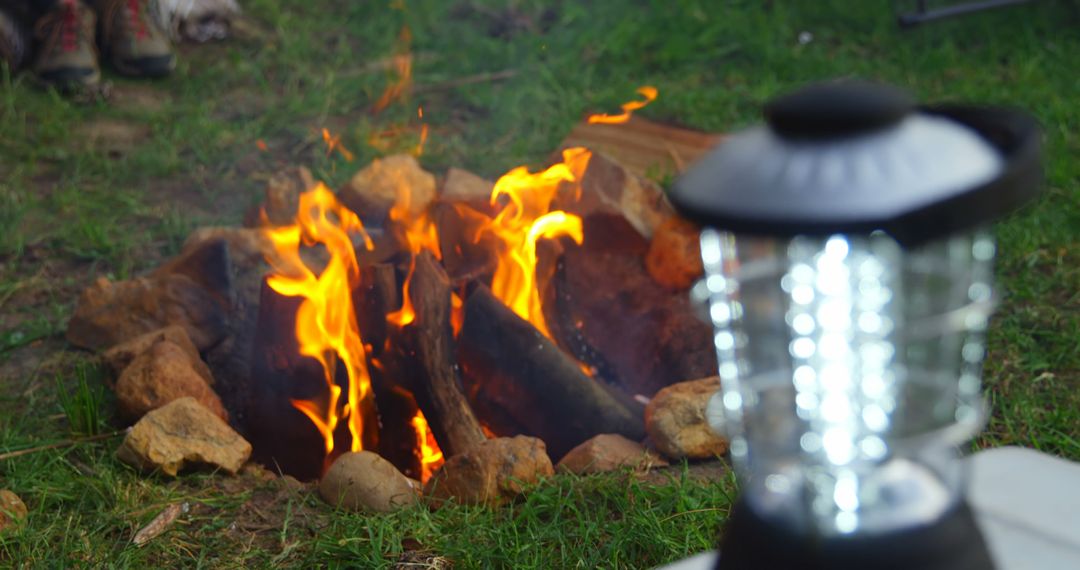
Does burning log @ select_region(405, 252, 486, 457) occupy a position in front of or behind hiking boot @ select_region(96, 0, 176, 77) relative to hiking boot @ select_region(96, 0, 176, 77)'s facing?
in front

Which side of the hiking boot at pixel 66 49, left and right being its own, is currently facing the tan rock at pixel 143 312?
front

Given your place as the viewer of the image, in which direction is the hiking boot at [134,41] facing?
facing the viewer and to the right of the viewer

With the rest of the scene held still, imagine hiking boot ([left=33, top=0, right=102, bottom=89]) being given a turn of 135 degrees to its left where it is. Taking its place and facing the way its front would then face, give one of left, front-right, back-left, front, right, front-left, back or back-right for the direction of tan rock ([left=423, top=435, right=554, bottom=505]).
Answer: back-right

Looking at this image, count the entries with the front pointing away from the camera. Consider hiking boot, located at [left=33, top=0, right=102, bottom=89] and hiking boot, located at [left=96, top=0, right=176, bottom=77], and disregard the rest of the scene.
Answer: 0

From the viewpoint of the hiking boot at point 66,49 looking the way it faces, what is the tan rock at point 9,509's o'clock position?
The tan rock is roughly at 12 o'clock from the hiking boot.

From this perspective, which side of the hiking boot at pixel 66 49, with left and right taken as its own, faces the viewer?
front

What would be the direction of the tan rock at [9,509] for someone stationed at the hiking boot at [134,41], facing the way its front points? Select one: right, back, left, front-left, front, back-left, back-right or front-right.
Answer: front-right

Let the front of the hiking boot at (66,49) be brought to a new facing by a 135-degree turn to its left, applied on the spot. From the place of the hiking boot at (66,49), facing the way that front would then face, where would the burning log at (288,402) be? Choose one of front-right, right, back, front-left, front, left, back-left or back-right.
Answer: back-right

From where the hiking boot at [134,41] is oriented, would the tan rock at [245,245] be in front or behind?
in front

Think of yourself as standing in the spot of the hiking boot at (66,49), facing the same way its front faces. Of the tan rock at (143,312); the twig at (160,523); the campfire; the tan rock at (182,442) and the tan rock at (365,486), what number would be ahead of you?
5
